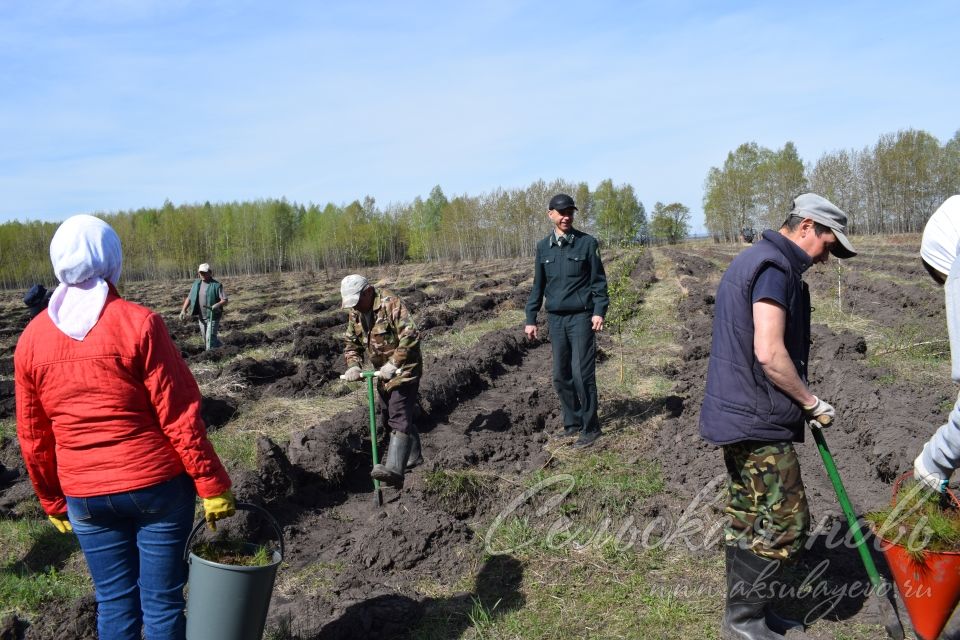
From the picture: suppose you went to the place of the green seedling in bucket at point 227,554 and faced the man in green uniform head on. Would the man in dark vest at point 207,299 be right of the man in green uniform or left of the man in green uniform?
left

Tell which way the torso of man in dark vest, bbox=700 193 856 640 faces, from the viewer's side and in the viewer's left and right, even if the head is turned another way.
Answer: facing to the right of the viewer

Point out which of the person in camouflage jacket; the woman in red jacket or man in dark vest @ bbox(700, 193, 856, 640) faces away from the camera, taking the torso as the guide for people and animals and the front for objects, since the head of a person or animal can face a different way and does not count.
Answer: the woman in red jacket

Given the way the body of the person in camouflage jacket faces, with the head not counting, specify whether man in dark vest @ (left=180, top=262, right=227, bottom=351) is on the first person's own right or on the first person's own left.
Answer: on the first person's own right

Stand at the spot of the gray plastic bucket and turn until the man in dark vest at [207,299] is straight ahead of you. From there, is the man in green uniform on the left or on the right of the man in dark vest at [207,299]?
right

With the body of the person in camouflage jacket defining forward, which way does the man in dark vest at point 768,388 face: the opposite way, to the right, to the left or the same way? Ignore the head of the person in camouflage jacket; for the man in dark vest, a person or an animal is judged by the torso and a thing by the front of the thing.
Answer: to the left

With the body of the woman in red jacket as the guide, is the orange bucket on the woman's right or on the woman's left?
on the woman's right

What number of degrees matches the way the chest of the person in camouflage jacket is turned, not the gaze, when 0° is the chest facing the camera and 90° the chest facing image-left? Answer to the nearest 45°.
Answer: approximately 45°

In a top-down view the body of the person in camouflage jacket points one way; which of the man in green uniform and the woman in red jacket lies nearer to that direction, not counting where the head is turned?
the woman in red jacket

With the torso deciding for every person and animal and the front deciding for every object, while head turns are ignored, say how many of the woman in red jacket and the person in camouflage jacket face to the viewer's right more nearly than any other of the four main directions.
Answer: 0

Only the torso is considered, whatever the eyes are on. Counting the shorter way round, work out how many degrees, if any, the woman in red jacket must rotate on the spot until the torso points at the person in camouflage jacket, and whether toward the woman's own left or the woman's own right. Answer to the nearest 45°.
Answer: approximately 45° to the woman's own right

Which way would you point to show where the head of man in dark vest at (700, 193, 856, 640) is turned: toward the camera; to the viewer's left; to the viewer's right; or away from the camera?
to the viewer's right

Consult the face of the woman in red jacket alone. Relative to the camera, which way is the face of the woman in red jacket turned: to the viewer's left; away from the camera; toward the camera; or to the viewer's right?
away from the camera

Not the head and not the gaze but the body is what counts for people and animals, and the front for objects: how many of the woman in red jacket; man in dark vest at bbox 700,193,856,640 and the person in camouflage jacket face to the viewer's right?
1

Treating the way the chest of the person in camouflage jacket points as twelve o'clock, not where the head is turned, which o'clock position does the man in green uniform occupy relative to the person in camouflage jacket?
The man in green uniform is roughly at 7 o'clock from the person in camouflage jacket.

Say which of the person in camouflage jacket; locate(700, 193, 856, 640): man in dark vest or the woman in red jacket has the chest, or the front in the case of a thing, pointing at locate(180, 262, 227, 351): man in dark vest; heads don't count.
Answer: the woman in red jacket

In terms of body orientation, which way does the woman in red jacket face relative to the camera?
away from the camera
